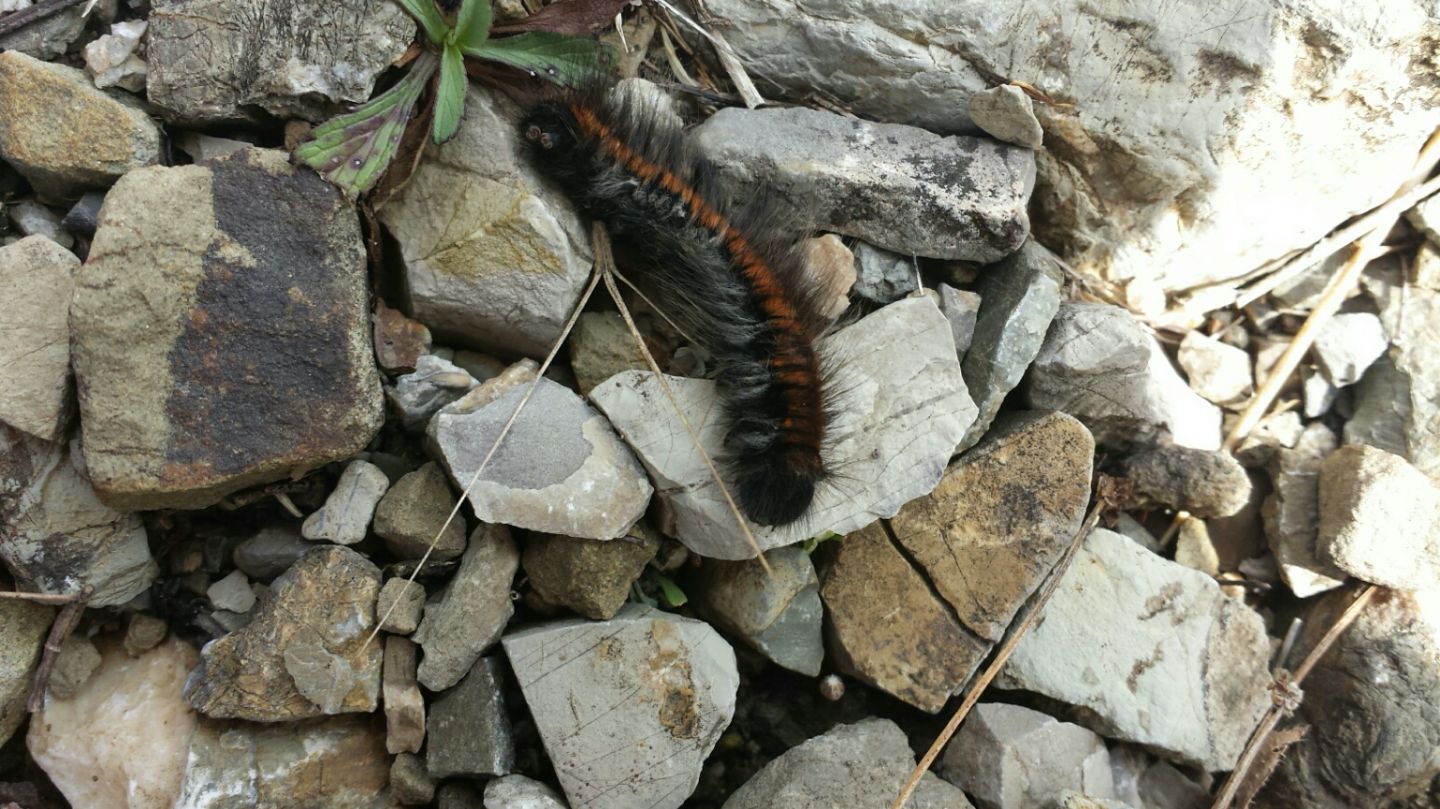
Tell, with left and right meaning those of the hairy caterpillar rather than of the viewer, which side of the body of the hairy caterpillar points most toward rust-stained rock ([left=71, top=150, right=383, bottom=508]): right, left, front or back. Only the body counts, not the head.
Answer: left

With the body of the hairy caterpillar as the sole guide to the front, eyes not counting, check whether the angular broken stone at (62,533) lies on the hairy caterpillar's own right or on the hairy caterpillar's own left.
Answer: on the hairy caterpillar's own left

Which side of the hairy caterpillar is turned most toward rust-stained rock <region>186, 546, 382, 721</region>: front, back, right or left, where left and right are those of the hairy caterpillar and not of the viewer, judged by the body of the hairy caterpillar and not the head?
left

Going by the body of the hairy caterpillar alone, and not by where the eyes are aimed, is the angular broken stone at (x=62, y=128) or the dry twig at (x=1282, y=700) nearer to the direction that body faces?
the angular broken stone

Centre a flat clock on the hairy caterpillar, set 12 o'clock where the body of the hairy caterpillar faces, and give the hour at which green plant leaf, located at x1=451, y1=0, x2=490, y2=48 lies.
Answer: The green plant leaf is roughly at 11 o'clock from the hairy caterpillar.

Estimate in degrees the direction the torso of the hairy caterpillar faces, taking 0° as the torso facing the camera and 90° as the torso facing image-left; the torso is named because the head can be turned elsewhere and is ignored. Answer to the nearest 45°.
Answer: approximately 135°

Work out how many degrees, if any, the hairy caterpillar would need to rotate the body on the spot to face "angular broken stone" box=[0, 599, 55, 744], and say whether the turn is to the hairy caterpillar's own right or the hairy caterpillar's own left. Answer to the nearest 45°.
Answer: approximately 90° to the hairy caterpillar's own left

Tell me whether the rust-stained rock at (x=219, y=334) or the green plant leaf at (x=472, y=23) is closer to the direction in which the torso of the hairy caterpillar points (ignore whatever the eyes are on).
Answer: the green plant leaf

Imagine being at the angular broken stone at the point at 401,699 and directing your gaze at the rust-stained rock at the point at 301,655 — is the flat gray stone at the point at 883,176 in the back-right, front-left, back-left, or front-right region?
back-right

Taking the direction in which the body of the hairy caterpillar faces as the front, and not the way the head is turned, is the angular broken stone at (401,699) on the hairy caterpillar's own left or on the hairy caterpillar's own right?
on the hairy caterpillar's own left

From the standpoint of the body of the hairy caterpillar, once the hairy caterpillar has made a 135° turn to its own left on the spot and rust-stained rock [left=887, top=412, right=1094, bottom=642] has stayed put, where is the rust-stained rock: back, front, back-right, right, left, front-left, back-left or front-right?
left
